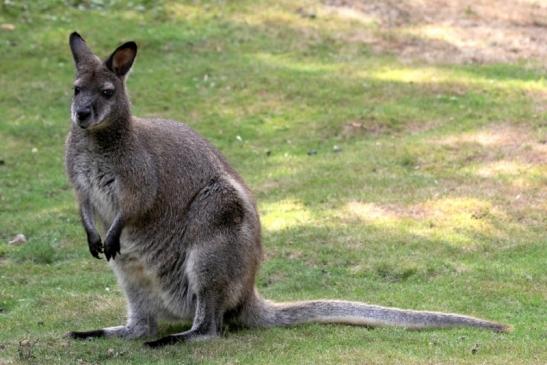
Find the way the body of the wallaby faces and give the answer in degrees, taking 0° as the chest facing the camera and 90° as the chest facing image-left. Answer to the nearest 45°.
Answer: approximately 45°
